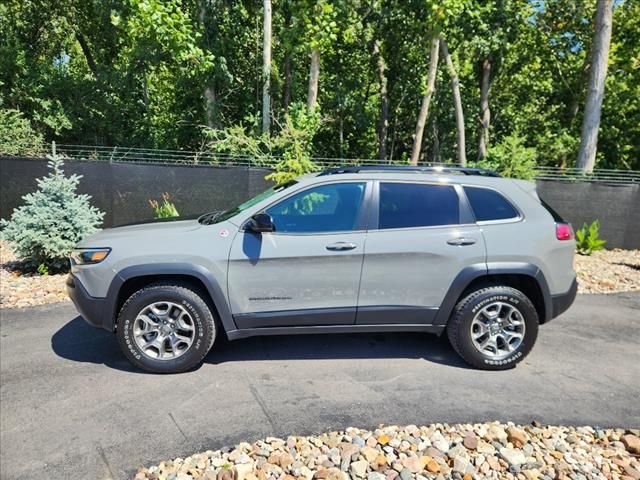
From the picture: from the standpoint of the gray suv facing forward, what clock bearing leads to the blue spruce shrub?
The blue spruce shrub is roughly at 1 o'clock from the gray suv.

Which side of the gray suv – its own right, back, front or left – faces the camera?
left

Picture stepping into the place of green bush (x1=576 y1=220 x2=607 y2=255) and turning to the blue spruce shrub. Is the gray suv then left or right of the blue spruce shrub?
left

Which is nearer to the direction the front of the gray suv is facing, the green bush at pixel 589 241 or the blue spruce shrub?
the blue spruce shrub

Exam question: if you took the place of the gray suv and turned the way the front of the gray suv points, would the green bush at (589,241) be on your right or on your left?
on your right

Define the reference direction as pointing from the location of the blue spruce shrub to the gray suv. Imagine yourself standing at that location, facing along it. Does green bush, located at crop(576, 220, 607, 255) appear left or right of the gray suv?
left
